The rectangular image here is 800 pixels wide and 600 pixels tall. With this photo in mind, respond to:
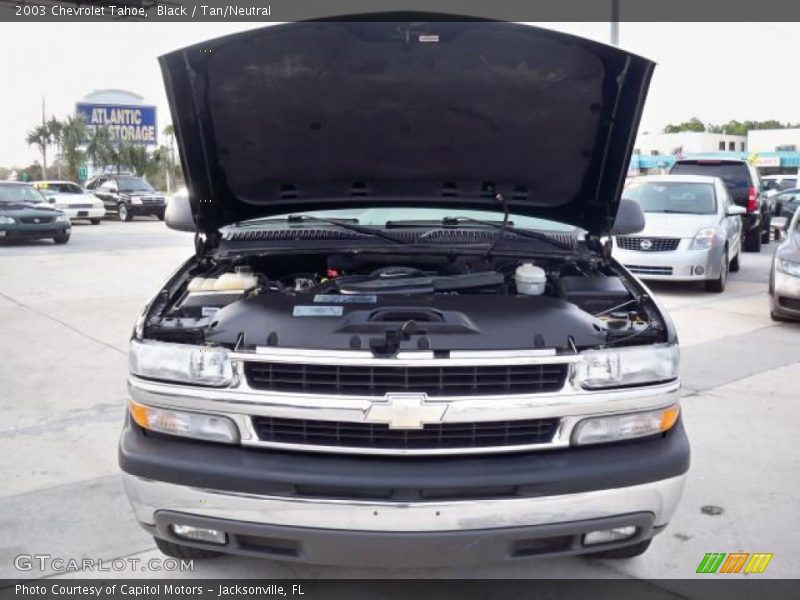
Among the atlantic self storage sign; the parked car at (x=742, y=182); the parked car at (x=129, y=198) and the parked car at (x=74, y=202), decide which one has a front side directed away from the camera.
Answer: the parked car at (x=742, y=182)

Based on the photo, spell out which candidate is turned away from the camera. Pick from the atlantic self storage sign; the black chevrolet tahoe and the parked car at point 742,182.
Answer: the parked car

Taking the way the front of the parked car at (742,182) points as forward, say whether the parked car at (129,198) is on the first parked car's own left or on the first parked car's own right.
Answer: on the first parked car's own left

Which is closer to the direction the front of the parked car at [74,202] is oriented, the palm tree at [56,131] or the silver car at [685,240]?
the silver car

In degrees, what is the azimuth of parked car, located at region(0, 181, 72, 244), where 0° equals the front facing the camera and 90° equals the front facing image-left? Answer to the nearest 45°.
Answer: approximately 315°

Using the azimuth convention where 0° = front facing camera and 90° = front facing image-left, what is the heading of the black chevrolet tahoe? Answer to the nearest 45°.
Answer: approximately 0°

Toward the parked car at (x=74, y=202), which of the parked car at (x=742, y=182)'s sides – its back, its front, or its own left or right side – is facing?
left

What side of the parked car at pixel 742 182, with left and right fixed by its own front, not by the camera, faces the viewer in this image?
back

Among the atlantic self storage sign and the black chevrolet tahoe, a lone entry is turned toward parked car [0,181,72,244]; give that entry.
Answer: the atlantic self storage sign

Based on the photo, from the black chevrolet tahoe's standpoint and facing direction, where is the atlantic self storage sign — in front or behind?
behind
